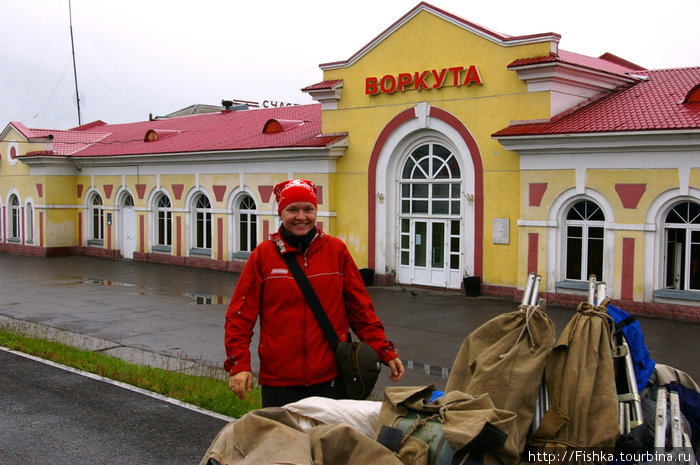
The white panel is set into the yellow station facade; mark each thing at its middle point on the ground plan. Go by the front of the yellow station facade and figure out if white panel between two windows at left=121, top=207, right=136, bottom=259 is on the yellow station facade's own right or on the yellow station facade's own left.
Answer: on the yellow station facade's own right

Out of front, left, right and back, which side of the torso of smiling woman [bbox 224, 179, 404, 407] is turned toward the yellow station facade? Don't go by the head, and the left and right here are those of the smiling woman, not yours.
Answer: back

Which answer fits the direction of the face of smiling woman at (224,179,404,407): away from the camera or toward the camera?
toward the camera

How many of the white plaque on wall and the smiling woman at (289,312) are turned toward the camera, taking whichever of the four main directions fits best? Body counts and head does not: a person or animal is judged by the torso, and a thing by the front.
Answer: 2

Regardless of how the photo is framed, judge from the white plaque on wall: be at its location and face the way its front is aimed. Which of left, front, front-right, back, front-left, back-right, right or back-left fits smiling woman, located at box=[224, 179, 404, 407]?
front

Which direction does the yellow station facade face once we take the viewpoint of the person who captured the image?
facing the viewer and to the left of the viewer

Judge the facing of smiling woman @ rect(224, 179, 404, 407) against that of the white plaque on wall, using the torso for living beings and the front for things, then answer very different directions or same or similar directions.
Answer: same or similar directions

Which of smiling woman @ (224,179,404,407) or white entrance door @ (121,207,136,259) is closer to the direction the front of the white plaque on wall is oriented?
the smiling woman

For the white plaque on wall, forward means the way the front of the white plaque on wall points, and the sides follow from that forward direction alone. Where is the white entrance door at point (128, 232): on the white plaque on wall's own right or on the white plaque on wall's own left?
on the white plaque on wall's own right

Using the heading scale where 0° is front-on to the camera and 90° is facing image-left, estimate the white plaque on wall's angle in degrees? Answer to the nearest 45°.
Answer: approximately 0°

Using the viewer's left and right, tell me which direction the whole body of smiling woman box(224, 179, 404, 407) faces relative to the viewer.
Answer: facing the viewer
